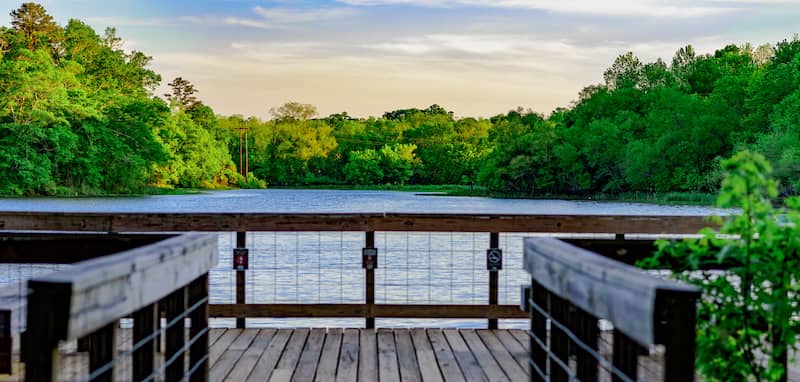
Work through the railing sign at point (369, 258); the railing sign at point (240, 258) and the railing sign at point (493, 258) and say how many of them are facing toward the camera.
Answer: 3

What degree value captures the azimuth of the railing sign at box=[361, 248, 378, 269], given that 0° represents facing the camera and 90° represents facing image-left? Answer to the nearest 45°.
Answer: approximately 0°

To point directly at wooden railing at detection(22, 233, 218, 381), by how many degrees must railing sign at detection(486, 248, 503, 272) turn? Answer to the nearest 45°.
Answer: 0° — it already faces it

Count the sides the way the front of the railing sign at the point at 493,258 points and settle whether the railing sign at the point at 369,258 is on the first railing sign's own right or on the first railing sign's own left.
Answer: on the first railing sign's own right

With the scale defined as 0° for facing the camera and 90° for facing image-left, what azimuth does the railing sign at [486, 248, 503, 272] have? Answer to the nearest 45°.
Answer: approximately 0°

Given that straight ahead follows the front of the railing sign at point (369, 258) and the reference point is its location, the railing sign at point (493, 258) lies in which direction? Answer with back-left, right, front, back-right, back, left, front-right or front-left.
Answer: left

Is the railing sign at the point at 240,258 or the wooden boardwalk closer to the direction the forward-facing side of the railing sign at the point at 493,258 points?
the wooden boardwalk
